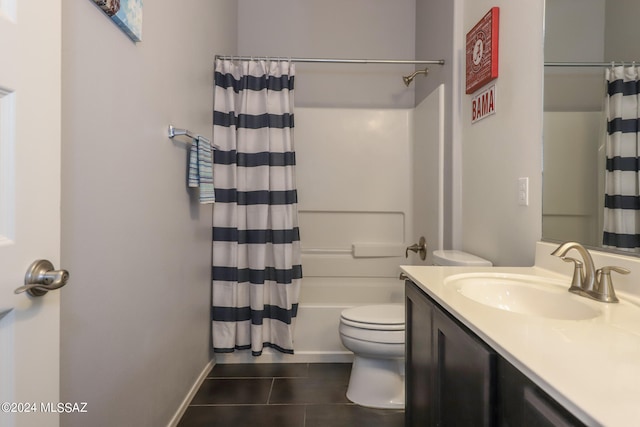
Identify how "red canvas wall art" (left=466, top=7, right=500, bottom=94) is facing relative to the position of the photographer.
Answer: facing the viewer and to the left of the viewer

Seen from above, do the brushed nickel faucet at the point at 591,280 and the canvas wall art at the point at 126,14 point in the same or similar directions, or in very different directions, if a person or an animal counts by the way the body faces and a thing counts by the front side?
very different directions

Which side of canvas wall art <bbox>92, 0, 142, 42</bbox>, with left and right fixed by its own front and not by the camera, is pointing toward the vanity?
front

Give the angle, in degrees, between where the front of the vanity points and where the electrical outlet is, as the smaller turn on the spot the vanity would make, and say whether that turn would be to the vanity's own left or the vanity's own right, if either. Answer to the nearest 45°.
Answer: approximately 135° to the vanity's own right

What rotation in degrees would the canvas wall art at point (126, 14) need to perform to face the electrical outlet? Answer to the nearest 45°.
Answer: approximately 45° to its left

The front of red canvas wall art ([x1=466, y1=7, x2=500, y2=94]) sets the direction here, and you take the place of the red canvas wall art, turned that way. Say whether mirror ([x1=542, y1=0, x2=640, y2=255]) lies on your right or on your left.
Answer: on your left

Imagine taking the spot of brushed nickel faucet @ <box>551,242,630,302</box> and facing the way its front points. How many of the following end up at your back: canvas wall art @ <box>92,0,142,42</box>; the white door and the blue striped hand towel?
0

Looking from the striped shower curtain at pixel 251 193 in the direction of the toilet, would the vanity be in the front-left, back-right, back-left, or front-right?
front-right

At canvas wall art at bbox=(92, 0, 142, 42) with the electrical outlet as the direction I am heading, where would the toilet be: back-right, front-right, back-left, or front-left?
front-left

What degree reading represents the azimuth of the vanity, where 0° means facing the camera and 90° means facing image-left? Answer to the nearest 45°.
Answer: approximately 45°

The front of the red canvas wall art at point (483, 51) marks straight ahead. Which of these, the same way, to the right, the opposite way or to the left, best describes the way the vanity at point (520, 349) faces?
the same way

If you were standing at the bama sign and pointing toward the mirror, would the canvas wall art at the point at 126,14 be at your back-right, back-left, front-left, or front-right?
front-right

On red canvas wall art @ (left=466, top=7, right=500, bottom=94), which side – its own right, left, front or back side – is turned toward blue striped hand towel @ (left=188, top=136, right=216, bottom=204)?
front

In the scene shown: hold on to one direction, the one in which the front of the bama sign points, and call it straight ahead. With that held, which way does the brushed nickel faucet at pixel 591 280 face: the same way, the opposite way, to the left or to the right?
the same way

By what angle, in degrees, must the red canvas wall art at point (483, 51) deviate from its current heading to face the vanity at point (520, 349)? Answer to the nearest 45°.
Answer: approximately 45° to its left
